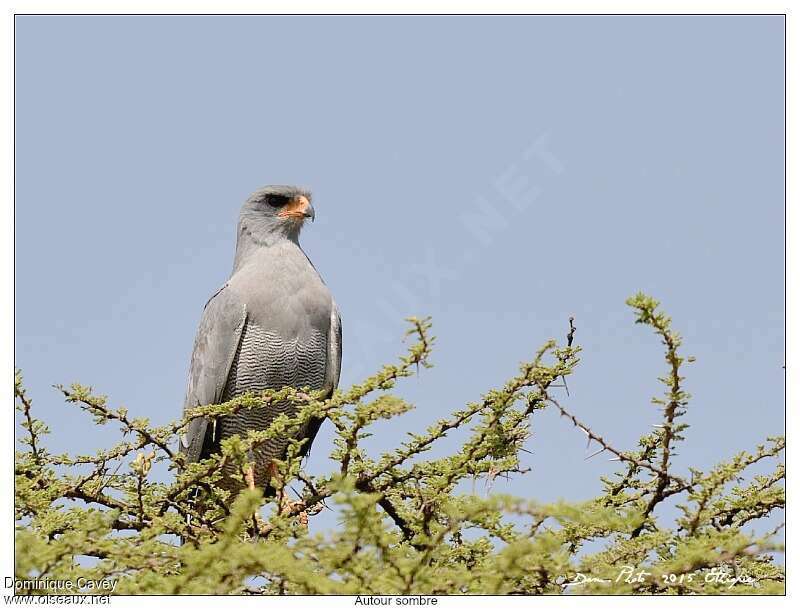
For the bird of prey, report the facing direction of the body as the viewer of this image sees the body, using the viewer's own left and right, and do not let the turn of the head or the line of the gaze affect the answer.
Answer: facing the viewer and to the right of the viewer
